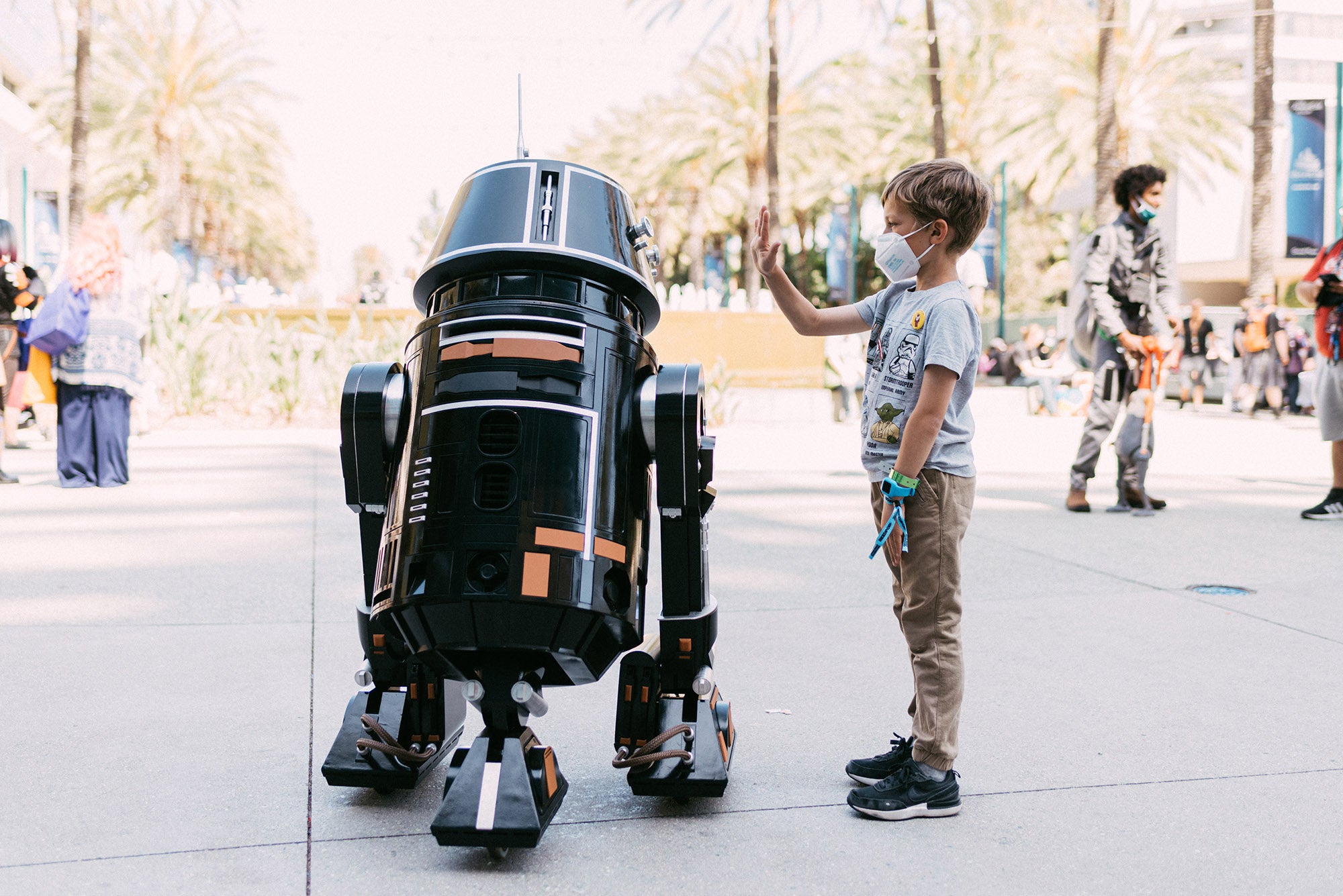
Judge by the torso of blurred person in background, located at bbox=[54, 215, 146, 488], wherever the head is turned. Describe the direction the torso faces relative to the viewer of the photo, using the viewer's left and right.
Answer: facing away from the viewer

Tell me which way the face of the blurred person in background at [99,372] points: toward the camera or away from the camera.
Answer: away from the camera

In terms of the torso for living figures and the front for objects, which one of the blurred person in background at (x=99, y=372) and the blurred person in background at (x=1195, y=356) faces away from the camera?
the blurred person in background at (x=99, y=372)

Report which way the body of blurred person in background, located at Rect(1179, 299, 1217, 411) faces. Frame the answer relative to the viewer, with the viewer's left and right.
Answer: facing the viewer

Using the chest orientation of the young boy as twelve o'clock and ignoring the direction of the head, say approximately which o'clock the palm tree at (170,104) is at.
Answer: The palm tree is roughly at 2 o'clock from the young boy.

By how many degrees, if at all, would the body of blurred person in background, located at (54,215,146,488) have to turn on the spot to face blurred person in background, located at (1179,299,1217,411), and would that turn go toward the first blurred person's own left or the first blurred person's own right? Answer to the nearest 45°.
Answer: approximately 90° to the first blurred person's own right

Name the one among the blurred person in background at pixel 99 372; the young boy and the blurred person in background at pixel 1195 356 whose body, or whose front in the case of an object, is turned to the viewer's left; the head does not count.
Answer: the young boy

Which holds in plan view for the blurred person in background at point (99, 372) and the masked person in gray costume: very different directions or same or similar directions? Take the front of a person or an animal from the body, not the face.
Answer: very different directions

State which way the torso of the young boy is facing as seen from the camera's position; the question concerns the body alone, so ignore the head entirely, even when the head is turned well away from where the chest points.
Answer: to the viewer's left

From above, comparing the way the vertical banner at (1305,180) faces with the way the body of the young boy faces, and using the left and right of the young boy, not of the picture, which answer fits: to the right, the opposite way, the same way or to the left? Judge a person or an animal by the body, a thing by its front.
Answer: to the left

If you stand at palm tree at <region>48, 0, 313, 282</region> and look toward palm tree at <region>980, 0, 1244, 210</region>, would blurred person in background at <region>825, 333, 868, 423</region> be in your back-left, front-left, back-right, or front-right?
front-right

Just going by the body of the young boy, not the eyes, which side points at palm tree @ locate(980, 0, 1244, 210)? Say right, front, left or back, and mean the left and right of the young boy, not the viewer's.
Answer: right

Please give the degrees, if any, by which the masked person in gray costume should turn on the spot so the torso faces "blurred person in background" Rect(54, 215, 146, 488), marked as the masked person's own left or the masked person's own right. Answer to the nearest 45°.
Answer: approximately 135° to the masked person's own right
